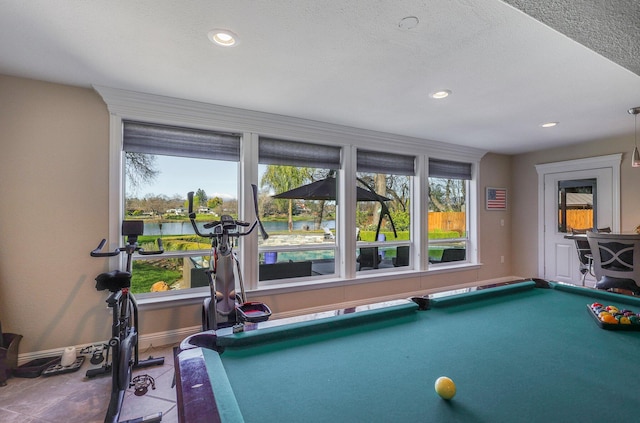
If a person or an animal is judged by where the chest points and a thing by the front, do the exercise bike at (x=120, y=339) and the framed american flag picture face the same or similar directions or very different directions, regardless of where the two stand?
very different directions

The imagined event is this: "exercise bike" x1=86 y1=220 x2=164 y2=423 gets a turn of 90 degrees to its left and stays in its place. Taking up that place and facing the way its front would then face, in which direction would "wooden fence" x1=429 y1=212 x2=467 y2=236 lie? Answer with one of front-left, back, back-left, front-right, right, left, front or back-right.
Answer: back

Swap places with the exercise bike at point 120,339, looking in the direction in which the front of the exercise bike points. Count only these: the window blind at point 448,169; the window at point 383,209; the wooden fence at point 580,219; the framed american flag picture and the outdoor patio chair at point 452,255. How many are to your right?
5

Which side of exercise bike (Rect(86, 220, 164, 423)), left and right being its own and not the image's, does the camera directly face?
back

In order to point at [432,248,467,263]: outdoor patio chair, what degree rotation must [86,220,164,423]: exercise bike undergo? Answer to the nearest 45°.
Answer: approximately 90° to its right

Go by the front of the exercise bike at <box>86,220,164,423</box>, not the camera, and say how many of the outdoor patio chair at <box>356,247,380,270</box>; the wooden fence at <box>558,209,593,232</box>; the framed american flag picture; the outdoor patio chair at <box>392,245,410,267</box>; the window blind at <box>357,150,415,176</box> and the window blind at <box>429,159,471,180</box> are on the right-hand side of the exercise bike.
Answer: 6

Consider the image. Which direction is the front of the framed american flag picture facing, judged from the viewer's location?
facing the viewer and to the right of the viewer
